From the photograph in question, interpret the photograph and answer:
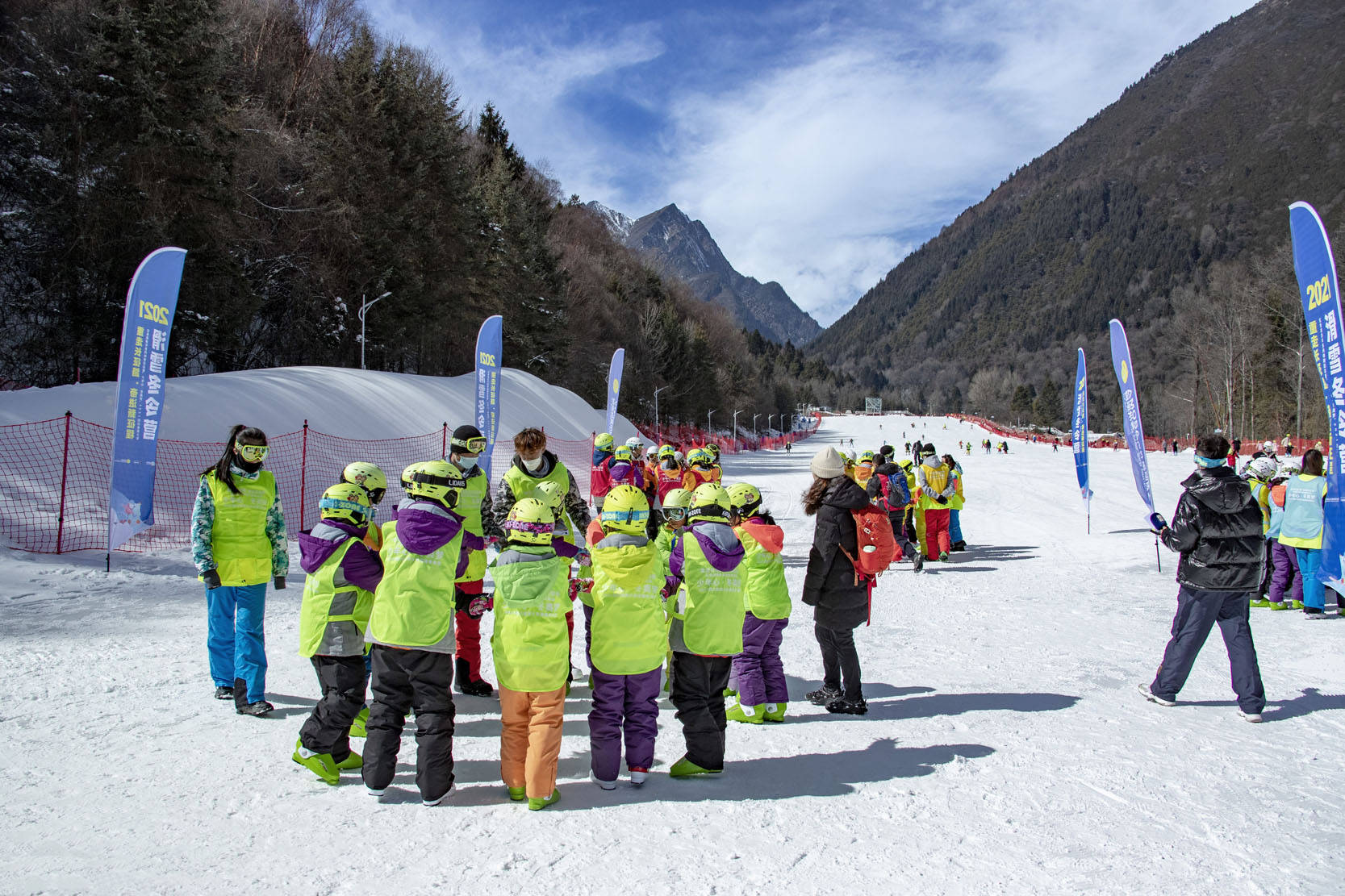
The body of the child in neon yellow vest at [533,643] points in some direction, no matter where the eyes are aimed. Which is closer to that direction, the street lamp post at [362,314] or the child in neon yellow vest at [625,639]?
the street lamp post

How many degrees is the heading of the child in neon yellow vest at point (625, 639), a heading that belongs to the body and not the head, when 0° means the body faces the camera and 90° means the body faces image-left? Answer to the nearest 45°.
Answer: approximately 180°

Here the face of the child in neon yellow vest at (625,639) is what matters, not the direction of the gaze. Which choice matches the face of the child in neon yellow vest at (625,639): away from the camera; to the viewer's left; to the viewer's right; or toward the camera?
away from the camera

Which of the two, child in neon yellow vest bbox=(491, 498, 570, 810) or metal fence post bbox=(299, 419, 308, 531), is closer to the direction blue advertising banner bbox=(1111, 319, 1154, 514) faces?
the child in neon yellow vest

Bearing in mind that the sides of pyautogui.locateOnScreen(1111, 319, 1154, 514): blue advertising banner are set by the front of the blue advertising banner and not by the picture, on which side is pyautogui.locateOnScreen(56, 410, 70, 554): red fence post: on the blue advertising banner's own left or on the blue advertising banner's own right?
on the blue advertising banner's own right

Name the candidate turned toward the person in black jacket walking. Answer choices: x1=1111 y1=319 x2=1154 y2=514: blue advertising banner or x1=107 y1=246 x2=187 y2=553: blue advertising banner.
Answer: x1=1111 y1=319 x2=1154 y2=514: blue advertising banner

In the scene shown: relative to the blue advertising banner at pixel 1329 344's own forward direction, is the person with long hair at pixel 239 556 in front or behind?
in front

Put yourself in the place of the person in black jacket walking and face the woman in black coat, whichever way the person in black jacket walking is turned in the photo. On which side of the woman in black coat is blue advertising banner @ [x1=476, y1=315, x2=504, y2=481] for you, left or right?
right

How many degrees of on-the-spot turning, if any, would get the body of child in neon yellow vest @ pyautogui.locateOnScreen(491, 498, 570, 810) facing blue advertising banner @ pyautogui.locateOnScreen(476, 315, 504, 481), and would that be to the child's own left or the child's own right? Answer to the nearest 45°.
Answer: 0° — they already face it

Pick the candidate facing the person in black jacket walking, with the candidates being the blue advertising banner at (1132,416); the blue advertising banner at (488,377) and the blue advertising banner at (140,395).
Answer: the blue advertising banner at (1132,416)
